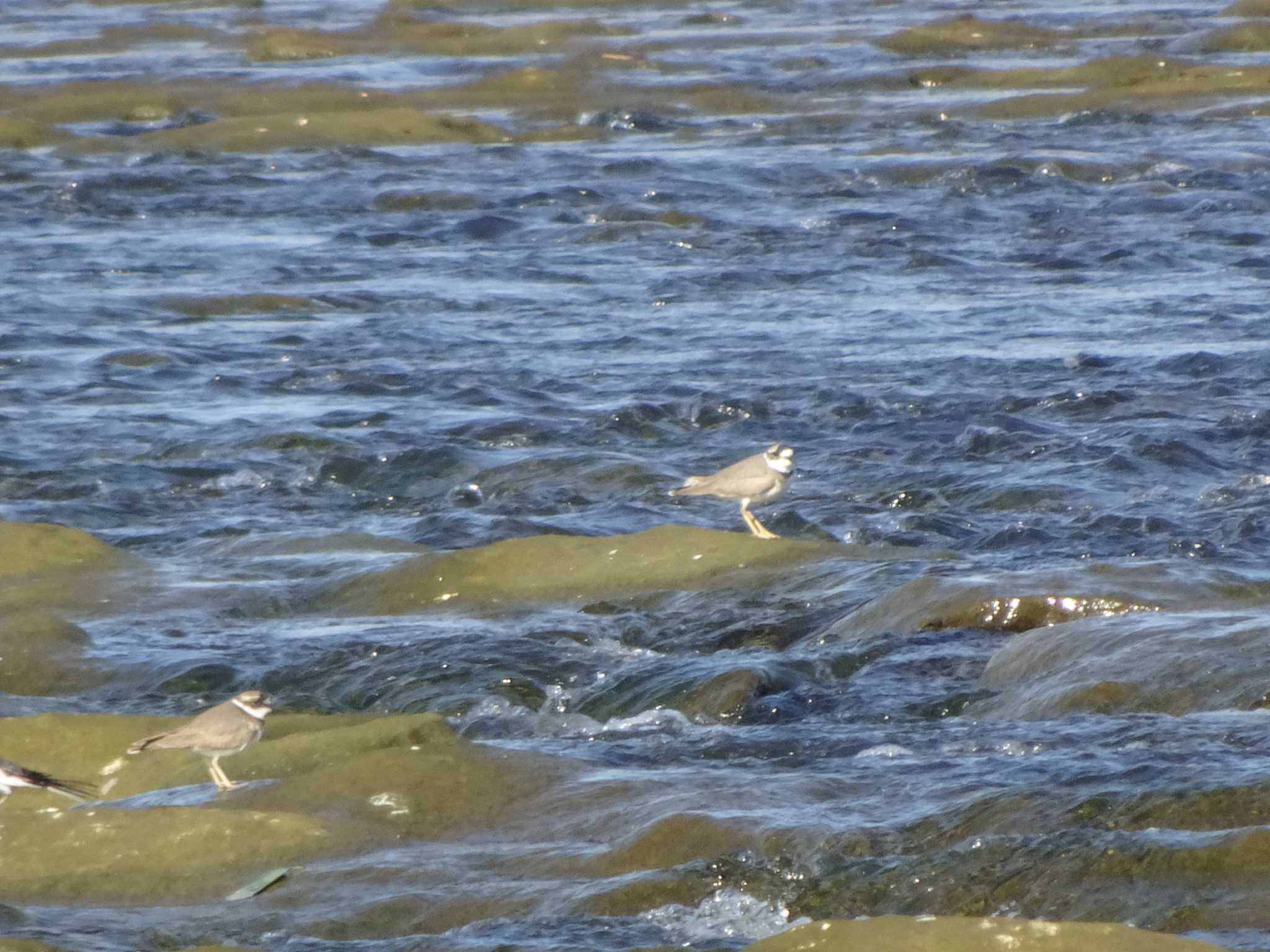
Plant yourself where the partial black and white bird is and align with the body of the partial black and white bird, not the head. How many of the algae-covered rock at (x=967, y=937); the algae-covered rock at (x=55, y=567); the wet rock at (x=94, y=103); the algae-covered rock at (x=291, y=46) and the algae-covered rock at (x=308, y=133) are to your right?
4

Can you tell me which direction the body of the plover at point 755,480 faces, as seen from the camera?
to the viewer's right

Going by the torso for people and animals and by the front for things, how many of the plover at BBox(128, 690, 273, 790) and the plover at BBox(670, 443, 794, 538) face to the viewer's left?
0

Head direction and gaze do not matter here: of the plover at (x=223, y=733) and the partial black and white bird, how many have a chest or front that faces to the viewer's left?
1

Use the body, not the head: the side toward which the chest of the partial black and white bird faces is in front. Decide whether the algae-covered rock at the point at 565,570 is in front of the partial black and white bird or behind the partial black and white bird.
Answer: behind

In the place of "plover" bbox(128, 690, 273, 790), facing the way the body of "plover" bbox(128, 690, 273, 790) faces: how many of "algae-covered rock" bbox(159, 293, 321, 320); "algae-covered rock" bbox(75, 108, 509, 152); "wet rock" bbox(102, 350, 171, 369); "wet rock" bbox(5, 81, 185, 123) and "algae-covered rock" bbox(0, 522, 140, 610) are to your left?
5

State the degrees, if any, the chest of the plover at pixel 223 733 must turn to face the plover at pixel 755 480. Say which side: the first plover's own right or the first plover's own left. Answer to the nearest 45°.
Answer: approximately 45° to the first plover's own left

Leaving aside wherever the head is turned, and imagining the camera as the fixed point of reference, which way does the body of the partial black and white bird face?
to the viewer's left

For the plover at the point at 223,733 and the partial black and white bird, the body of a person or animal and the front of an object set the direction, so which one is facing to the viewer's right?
the plover

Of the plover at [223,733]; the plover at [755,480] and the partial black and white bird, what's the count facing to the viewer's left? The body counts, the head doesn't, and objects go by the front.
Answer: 1

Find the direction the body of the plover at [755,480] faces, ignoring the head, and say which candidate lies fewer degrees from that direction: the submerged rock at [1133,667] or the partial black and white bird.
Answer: the submerged rock

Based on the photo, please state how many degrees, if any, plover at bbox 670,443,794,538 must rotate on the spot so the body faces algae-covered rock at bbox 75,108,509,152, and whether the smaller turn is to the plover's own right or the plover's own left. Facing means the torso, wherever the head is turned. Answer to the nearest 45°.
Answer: approximately 90° to the plover's own left

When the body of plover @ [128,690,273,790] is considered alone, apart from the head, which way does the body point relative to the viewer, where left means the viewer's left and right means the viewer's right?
facing to the right of the viewer

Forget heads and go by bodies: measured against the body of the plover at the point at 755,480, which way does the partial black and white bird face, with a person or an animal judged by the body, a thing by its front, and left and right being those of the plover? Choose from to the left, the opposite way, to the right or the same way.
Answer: the opposite way

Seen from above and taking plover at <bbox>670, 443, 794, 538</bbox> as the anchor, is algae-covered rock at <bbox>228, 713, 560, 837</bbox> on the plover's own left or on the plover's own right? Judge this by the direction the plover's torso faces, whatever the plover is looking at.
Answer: on the plover's own right

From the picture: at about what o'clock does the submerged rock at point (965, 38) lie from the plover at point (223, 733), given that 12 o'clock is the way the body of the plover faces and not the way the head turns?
The submerged rock is roughly at 10 o'clock from the plover.

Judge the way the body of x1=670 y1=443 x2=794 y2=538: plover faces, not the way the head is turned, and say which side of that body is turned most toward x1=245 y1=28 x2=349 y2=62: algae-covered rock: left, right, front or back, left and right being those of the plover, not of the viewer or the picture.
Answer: left

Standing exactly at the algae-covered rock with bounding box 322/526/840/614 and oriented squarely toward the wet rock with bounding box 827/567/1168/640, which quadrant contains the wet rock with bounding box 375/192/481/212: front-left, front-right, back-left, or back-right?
back-left

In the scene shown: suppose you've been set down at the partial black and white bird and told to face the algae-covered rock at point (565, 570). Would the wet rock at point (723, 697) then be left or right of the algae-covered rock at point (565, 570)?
right
